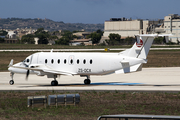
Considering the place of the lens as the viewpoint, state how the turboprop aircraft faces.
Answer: facing away from the viewer and to the left of the viewer
